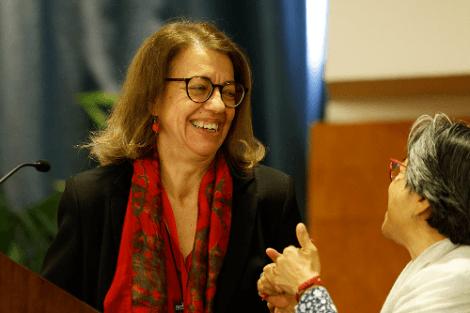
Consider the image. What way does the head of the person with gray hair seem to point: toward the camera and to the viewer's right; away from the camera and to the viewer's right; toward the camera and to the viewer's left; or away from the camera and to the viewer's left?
away from the camera and to the viewer's left

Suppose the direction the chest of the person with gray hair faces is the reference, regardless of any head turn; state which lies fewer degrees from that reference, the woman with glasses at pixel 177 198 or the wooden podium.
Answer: the woman with glasses

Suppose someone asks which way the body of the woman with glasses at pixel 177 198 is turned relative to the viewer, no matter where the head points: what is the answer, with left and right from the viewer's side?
facing the viewer

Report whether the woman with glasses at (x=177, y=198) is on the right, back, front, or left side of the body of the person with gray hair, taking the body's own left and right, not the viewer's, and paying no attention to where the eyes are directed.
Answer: front

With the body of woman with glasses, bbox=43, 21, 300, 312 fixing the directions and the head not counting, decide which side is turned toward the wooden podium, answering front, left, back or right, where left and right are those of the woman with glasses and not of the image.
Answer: right

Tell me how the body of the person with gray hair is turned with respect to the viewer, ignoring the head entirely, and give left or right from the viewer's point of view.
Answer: facing away from the viewer and to the left of the viewer

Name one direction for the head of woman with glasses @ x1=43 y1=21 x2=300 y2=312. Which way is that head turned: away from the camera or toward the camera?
toward the camera

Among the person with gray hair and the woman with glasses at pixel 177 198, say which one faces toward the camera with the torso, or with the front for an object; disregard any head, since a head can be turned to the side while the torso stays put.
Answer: the woman with glasses

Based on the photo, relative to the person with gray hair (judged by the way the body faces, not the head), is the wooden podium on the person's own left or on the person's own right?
on the person's own left

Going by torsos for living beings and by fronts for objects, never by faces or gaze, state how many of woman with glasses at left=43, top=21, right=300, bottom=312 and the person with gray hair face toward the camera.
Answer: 1

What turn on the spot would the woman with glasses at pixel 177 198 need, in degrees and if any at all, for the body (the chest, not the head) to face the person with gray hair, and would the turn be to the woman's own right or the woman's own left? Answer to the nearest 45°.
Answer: approximately 45° to the woman's own left
